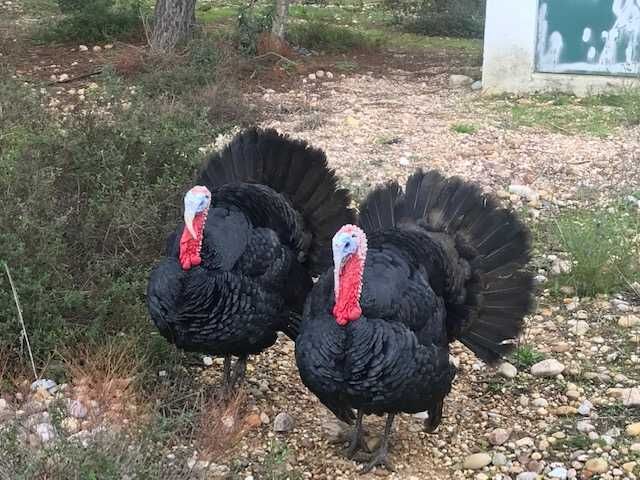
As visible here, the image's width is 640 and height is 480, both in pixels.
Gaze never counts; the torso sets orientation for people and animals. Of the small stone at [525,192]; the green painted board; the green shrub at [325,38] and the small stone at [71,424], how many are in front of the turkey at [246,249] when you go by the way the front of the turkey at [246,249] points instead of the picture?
1

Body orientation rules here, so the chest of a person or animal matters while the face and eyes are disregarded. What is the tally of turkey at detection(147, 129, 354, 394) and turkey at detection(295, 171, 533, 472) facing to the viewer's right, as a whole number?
0

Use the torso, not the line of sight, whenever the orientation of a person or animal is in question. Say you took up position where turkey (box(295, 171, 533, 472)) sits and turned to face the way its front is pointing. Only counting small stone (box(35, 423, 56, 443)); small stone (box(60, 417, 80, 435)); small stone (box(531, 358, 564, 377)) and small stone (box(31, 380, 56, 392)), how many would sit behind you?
1

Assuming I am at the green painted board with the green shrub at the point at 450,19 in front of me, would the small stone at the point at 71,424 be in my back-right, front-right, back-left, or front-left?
back-left

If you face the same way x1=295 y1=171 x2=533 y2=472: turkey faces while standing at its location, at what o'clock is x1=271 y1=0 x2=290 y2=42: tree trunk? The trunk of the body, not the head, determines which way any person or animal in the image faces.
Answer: The tree trunk is roughly at 4 o'clock from the turkey.

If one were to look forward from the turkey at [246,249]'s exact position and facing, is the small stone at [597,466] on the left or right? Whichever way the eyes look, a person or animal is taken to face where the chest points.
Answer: on its left

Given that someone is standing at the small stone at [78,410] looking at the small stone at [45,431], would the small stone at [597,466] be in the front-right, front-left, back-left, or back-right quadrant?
back-left

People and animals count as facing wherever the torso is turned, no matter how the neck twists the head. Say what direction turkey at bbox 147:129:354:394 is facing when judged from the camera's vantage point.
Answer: facing the viewer and to the left of the viewer

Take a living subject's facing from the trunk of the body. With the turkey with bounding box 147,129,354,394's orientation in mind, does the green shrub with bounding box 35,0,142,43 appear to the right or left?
on its right

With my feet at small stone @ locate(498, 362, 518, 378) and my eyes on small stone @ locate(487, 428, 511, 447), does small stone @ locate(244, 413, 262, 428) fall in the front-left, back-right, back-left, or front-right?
front-right

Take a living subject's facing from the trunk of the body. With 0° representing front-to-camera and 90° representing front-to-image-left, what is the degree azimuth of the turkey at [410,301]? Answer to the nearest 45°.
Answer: approximately 45°

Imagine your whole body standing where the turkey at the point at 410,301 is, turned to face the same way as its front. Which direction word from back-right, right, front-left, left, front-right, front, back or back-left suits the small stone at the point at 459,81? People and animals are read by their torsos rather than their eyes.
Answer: back-right

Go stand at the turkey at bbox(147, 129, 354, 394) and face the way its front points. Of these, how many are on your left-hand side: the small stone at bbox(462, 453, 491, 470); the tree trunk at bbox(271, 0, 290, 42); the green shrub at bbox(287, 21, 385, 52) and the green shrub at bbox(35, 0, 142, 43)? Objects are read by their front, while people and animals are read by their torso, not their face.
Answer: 1

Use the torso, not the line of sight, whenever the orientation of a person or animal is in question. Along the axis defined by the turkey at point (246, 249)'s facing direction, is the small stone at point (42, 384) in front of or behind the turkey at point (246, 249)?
in front

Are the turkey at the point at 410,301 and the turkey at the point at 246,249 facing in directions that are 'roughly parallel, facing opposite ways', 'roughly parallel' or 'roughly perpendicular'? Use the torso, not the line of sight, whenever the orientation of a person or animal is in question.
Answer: roughly parallel

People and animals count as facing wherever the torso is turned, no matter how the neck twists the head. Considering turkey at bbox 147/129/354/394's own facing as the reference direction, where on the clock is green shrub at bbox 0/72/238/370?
The green shrub is roughly at 3 o'clock from the turkey.

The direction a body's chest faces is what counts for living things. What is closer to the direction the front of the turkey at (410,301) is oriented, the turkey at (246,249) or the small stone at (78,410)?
the small stone

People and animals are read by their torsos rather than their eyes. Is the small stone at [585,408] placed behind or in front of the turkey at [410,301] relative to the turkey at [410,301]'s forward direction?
behind

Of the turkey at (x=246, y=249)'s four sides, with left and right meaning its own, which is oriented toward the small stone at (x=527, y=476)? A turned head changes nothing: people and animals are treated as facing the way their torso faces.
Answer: left
